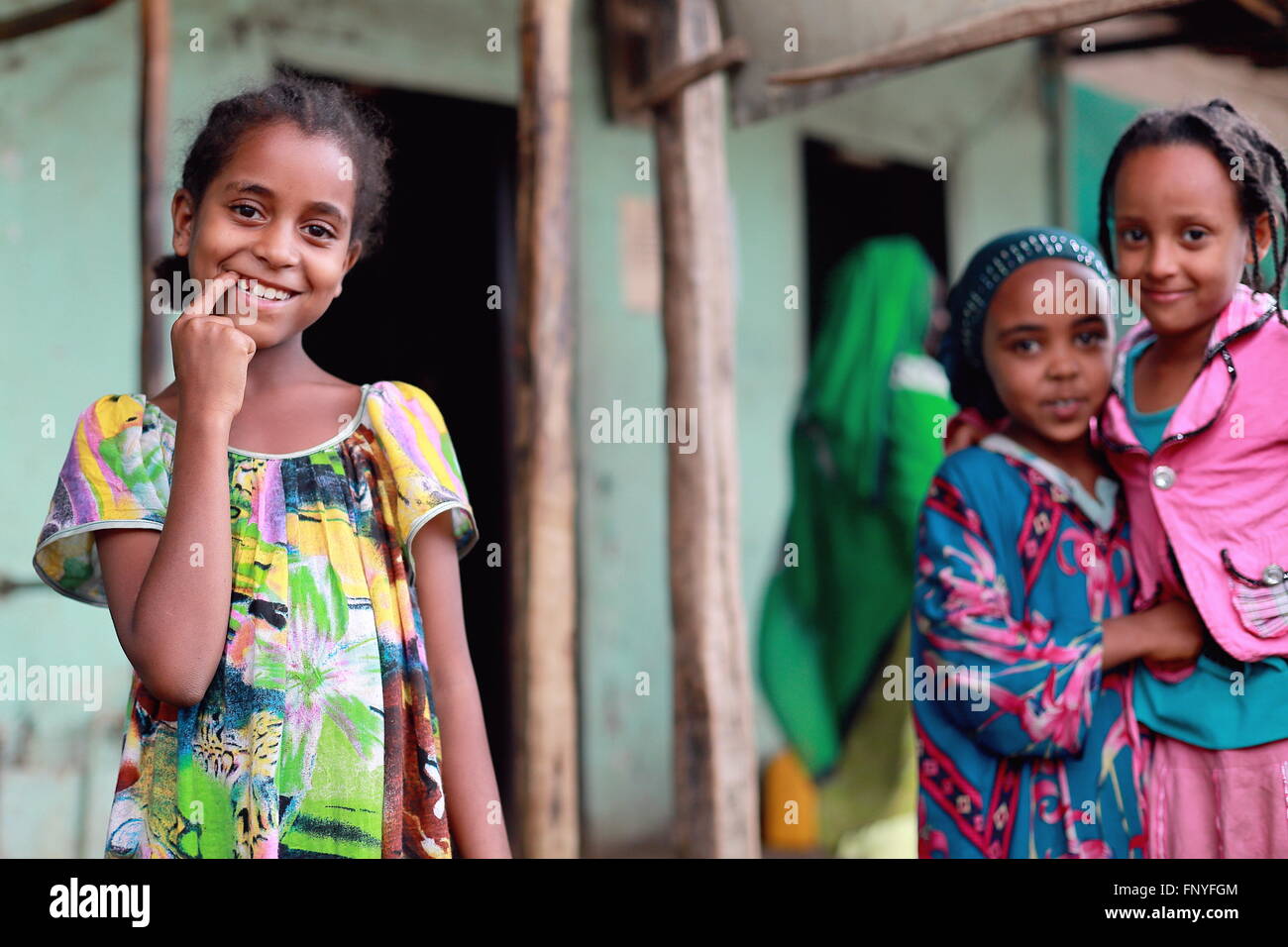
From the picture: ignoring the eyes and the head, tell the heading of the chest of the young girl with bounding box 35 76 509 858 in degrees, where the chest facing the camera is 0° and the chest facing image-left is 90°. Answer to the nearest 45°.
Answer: approximately 0°

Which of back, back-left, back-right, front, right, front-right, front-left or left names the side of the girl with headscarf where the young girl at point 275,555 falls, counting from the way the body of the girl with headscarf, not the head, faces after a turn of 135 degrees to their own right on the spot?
front-left

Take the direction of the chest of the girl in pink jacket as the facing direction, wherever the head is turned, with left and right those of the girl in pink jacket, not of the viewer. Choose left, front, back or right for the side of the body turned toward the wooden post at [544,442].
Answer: right

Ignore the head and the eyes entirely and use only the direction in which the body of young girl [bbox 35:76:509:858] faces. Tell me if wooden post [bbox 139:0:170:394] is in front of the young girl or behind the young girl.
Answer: behind

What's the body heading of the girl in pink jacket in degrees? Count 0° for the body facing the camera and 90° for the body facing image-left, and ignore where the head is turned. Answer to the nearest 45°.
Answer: approximately 45°
